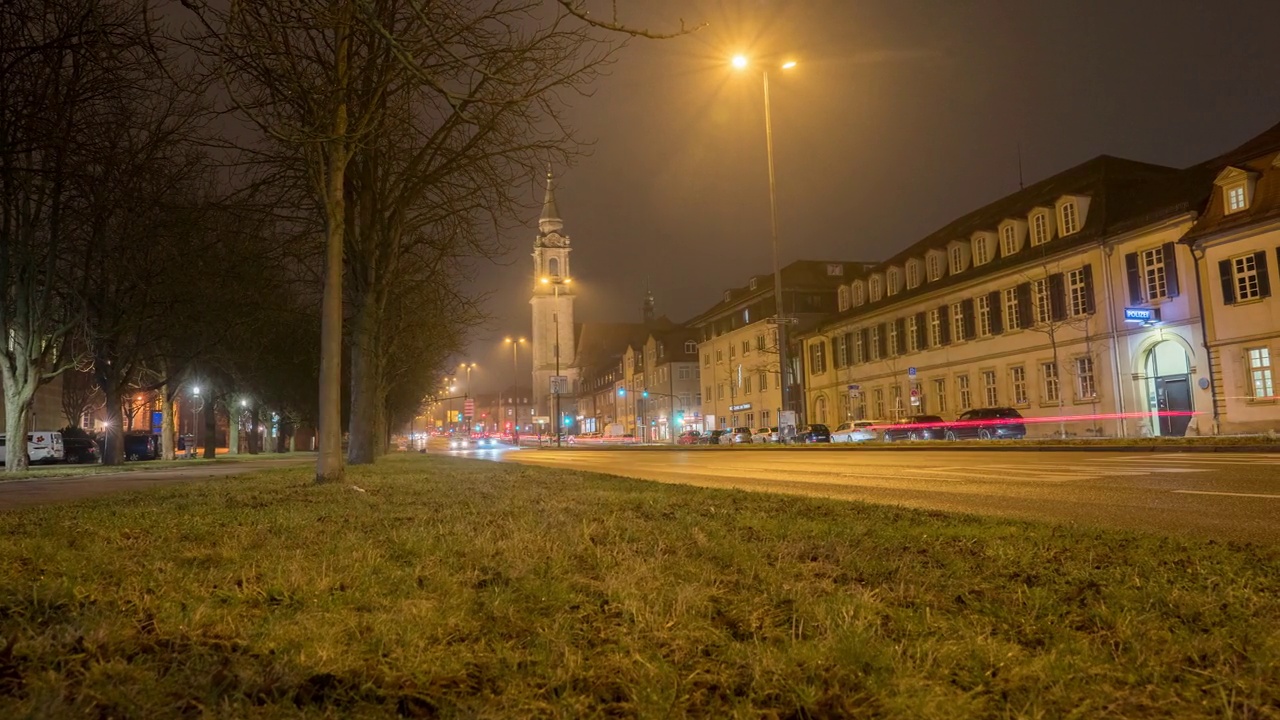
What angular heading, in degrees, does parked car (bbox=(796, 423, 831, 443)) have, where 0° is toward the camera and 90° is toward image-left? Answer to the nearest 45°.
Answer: approximately 135°

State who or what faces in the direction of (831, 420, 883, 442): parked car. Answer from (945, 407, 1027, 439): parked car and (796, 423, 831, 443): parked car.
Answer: (945, 407, 1027, 439): parked car

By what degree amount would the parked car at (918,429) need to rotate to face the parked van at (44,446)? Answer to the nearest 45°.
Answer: approximately 45° to its left

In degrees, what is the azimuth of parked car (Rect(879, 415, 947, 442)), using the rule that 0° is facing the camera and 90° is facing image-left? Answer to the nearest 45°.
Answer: approximately 135°

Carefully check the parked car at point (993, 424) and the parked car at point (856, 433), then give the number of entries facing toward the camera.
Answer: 0

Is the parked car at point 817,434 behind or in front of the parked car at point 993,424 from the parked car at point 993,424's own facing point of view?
in front

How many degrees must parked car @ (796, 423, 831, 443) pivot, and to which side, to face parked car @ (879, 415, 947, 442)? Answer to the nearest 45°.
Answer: approximately 135° to its right

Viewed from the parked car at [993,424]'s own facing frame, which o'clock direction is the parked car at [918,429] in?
the parked car at [918,429] is roughly at 12 o'clock from the parked car at [993,424].

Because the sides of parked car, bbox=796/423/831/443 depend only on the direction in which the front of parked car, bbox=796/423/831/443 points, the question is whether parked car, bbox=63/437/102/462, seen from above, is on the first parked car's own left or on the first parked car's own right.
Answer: on the first parked car's own left

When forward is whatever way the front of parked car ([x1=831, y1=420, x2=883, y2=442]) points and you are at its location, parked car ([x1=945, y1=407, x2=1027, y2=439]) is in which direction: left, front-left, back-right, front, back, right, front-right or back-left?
back

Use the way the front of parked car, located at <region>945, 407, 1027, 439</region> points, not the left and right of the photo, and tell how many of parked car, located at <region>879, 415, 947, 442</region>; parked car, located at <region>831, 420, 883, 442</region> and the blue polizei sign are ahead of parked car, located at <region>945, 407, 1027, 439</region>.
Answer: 2

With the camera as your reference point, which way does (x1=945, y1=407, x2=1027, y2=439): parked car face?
facing away from the viewer and to the left of the viewer

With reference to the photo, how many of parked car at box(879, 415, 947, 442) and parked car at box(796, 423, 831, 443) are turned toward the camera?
0

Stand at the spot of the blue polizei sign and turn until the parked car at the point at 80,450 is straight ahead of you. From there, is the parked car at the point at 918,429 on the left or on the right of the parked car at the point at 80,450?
right

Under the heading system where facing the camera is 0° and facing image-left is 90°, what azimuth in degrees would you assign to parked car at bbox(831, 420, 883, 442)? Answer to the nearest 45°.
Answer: approximately 135°
